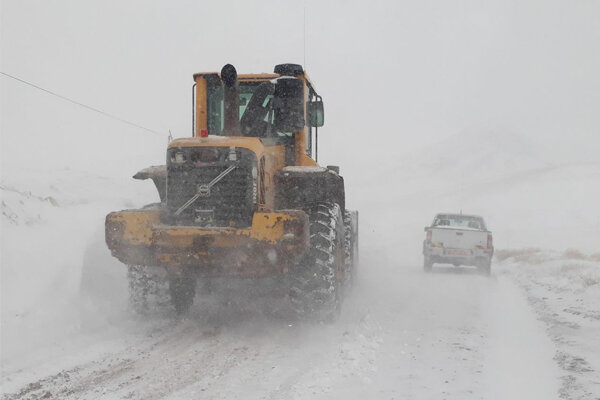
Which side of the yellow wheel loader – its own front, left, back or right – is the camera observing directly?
back

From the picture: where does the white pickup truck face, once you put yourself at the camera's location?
facing away from the viewer
